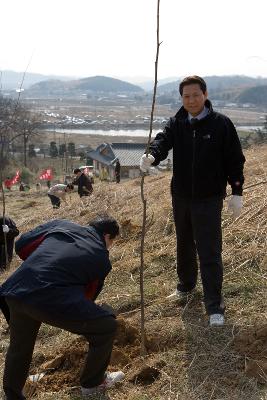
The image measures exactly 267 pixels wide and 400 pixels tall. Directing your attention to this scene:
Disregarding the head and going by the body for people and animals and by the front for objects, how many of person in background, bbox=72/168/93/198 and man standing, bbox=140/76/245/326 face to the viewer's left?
1

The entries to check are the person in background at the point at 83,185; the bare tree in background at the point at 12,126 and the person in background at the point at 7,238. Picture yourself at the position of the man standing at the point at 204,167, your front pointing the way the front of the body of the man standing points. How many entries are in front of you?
0

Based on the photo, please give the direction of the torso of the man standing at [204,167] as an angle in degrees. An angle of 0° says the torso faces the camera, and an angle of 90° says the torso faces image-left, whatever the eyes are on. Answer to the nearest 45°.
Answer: approximately 0°

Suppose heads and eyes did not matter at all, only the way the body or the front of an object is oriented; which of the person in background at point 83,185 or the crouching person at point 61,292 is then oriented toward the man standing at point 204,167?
the crouching person

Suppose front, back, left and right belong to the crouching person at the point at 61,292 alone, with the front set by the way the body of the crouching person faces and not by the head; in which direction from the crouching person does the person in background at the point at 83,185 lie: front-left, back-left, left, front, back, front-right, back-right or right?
front-left

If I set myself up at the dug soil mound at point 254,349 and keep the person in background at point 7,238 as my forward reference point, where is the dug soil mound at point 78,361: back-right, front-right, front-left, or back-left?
front-left

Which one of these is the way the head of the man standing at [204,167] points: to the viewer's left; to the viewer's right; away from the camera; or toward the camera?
toward the camera

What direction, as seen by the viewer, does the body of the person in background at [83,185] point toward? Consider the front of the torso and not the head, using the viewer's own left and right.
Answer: facing to the left of the viewer

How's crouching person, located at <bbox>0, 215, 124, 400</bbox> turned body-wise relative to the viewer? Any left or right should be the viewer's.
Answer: facing away from the viewer and to the right of the viewer

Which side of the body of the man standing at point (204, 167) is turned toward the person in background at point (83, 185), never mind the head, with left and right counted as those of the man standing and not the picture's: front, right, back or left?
back

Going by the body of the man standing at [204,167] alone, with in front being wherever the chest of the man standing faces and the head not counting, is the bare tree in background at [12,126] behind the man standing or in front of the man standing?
behind

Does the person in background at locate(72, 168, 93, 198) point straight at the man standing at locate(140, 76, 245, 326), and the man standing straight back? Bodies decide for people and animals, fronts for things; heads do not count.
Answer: no

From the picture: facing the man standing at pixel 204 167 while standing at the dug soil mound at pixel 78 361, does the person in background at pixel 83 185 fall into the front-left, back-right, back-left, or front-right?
front-left

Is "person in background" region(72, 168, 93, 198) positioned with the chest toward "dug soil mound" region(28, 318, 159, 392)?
no

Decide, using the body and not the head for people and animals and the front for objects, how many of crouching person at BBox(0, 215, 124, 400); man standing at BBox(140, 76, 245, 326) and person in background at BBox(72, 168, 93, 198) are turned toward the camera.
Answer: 1

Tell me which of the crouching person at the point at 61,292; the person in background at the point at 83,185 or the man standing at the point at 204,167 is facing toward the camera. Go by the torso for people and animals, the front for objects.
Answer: the man standing

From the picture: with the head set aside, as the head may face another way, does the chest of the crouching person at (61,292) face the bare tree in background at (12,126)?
no
